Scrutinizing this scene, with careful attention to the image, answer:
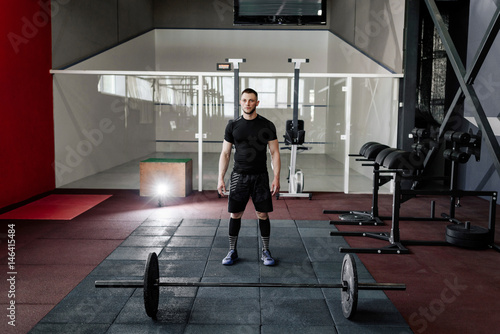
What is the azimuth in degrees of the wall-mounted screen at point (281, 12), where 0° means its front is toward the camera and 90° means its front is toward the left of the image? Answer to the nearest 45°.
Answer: approximately 0°

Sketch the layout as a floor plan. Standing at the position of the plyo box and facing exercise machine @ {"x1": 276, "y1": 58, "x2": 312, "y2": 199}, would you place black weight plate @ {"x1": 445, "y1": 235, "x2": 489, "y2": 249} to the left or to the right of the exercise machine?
right

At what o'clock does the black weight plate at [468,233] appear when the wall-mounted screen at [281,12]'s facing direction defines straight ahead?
The black weight plate is roughly at 11 o'clock from the wall-mounted screen.

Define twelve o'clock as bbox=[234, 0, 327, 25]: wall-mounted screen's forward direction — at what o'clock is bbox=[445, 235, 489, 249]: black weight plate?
The black weight plate is roughly at 11 o'clock from the wall-mounted screen.
